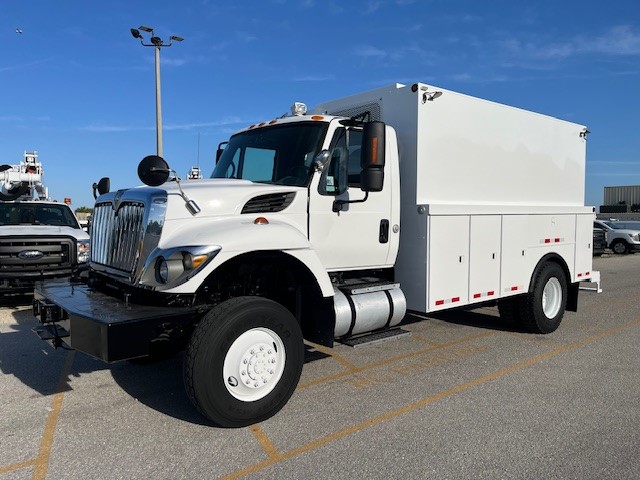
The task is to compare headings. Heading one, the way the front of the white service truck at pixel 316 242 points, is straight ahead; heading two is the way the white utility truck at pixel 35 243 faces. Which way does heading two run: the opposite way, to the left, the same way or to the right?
to the left

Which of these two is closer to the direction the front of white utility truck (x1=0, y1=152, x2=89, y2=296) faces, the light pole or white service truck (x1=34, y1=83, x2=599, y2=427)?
the white service truck

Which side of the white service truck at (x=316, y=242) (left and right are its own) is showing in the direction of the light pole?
right

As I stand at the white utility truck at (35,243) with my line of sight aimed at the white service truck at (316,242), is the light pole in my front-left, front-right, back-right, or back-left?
back-left

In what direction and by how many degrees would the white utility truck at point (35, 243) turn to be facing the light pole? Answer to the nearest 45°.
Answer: approximately 135° to its left
